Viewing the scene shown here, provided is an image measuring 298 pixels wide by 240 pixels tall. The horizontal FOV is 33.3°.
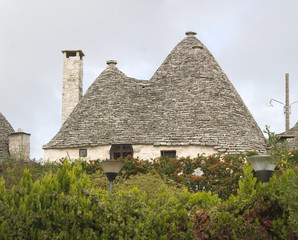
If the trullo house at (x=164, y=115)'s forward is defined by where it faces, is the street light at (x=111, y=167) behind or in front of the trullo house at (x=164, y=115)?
in front

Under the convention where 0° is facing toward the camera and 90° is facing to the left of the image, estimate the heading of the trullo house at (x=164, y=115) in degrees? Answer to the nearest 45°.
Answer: approximately 0°
